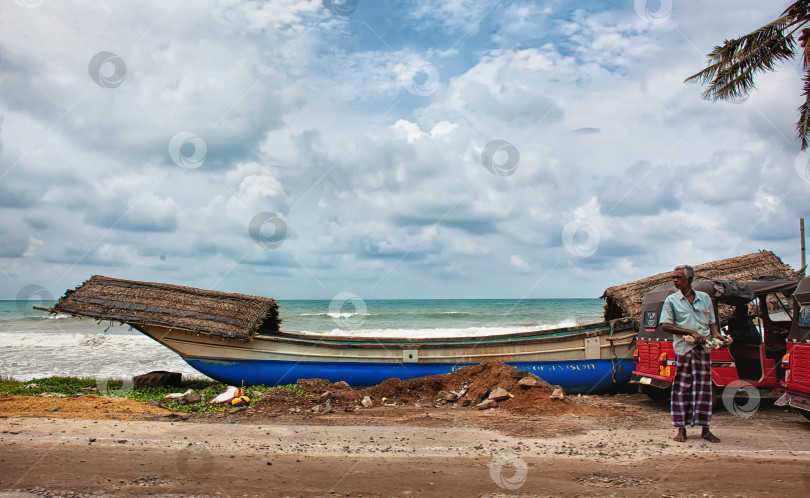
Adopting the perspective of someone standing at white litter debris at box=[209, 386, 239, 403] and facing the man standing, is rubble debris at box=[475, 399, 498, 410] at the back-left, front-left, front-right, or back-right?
front-left

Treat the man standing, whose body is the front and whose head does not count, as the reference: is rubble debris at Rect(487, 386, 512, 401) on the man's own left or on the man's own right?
on the man's own right

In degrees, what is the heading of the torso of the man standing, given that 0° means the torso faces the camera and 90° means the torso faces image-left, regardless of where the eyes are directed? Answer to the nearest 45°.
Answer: approximately 0°

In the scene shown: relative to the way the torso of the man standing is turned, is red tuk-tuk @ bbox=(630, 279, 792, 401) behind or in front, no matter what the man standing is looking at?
behind

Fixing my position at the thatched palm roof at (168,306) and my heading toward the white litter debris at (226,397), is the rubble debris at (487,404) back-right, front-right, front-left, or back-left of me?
front-left

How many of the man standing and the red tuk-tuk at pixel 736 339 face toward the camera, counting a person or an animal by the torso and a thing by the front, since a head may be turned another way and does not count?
1

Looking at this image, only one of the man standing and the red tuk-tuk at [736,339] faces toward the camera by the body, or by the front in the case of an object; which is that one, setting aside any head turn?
the man standing

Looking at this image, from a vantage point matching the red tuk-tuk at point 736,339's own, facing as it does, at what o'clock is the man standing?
The man standing is roughly at 5 o'clock from the red tuk-tuk.

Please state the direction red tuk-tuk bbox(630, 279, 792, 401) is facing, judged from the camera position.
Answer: facing away from the viewer and to the right of the viewer

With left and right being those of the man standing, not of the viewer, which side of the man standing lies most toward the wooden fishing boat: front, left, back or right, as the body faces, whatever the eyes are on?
right

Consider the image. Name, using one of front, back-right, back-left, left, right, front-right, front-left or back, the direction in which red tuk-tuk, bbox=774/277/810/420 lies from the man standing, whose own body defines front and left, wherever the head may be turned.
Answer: back-left
